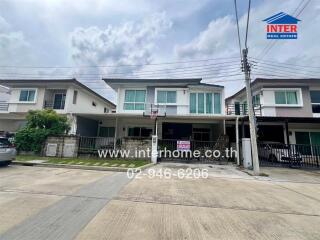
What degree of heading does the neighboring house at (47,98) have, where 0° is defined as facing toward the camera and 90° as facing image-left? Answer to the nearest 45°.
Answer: approximately 0°

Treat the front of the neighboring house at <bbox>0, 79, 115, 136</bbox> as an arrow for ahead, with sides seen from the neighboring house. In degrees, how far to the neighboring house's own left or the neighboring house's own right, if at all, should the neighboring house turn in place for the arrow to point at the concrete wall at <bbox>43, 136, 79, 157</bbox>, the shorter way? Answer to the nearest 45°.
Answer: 0° — it already faces it

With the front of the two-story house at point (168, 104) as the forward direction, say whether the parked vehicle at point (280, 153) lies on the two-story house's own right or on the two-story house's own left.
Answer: on the two-story house's own left

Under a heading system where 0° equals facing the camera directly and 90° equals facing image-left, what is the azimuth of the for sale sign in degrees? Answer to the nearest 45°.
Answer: approximately 0°

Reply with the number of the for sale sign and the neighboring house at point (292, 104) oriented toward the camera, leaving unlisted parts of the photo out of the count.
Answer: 2

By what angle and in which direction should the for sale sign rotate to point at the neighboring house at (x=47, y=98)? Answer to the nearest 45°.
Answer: approximately 90° to its right
